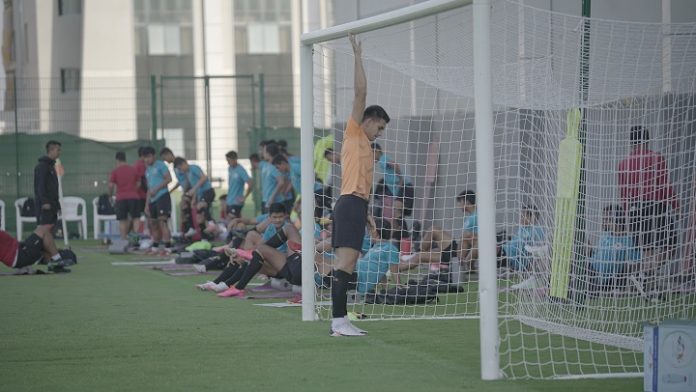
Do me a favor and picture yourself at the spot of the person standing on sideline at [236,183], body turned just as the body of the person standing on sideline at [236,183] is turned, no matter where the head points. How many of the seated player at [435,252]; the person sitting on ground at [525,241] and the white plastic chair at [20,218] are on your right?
1

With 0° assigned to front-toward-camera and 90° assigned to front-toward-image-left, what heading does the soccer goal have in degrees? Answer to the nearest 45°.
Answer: approximately 45°

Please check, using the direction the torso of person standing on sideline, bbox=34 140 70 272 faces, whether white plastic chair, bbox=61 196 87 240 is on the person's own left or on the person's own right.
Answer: on the person's own left

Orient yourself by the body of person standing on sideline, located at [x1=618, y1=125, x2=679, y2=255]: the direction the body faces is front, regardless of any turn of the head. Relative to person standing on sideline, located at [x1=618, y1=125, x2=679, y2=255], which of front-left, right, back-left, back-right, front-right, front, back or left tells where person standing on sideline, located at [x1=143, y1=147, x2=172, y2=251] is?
front-left

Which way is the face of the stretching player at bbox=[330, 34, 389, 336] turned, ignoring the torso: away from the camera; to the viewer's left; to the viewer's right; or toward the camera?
to the viewer's right

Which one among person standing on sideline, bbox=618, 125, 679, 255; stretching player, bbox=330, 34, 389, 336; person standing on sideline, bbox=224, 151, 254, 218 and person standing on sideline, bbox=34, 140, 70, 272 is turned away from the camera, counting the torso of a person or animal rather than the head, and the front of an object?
person standing on sideline, bbox=618, 125, 679, 255

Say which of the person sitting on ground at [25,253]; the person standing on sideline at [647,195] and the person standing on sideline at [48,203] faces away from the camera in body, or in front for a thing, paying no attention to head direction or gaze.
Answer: the person standing on sideline at [647,195]

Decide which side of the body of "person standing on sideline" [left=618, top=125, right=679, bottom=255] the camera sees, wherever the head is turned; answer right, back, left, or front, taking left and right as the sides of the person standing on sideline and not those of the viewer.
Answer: back

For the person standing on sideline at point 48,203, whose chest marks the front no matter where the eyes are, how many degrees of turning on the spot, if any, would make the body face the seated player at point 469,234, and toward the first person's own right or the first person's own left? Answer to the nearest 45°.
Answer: approximately 45° to the first person's own right

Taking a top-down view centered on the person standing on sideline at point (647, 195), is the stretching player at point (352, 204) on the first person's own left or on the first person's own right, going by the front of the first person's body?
on the first person's own left
